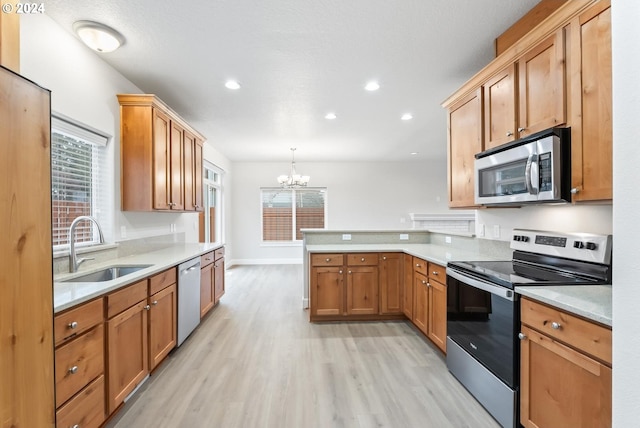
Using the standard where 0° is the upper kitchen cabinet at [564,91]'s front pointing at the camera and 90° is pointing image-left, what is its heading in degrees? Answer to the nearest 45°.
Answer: approximately 45°

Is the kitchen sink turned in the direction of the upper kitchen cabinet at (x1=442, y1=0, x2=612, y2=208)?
yes

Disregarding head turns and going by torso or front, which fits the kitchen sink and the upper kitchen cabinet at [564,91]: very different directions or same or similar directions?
very different directions

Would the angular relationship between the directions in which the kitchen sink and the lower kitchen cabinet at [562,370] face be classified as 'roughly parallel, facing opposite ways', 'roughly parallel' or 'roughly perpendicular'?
roughly parallel, facing opposite ways

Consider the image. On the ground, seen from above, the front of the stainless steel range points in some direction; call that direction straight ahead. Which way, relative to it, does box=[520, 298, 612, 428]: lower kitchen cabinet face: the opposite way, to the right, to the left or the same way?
the same way

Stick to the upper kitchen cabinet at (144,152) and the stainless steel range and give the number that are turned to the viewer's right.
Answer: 1

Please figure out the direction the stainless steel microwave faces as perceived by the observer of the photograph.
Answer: facing the viewer and to the left of the viewer

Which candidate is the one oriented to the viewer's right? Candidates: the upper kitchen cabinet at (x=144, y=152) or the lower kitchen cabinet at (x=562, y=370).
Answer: the upper kitchen cabinet

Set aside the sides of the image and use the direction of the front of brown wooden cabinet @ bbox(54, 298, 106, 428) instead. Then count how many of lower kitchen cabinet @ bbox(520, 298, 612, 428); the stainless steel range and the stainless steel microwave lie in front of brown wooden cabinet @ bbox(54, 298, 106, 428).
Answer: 3

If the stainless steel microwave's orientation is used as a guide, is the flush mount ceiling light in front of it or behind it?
in front

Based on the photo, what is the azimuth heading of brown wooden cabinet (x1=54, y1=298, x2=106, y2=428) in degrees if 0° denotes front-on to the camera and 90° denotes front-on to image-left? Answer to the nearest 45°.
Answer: approximately 315°

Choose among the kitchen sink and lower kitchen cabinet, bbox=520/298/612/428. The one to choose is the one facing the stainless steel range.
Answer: the kitchen sink

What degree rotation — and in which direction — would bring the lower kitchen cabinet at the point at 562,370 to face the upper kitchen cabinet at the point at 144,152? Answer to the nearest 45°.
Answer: approximately 45° to its right

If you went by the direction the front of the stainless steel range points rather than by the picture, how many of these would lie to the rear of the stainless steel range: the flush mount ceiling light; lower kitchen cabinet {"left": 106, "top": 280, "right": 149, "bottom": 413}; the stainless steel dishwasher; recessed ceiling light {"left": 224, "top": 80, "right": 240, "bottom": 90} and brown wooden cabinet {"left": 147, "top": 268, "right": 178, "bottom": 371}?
0

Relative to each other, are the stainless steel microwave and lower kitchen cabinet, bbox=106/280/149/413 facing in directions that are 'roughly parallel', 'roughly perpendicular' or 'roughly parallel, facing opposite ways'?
roughly parallel, facing opposite ways

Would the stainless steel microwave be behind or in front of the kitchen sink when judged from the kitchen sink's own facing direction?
in front

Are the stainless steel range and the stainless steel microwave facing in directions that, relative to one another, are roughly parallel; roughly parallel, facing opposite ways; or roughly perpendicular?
roughly parallel
